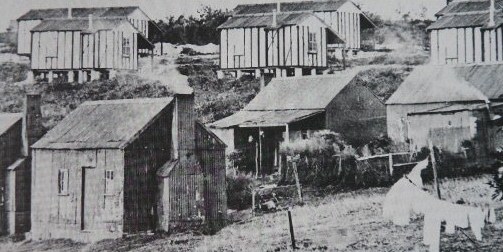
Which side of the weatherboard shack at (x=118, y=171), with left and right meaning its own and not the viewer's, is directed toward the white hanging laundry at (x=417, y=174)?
left

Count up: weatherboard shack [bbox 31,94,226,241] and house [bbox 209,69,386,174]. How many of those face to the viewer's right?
0

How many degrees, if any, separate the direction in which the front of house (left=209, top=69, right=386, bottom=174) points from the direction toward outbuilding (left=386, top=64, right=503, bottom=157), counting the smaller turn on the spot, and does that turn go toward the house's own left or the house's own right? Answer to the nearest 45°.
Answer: approximately 135° to the house's own left

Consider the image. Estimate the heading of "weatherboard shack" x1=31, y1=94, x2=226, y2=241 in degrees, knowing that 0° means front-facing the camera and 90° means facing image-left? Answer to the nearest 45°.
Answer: approximately 45°

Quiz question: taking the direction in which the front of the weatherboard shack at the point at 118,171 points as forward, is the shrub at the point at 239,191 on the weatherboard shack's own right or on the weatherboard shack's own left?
on the weatherboard shack's own left

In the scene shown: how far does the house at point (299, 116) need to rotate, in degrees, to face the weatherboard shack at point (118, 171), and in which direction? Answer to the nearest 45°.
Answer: approximately 45° to its right
